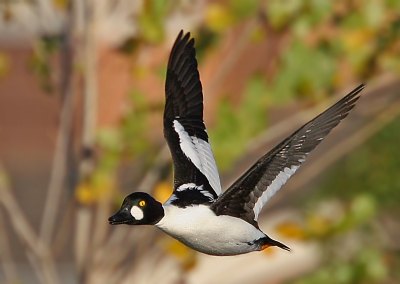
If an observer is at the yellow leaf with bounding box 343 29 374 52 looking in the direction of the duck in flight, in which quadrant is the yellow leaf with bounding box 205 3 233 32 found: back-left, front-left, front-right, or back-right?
front-right

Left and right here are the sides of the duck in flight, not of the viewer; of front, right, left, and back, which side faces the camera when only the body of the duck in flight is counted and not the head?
left

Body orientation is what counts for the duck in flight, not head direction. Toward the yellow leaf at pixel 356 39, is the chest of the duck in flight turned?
no
